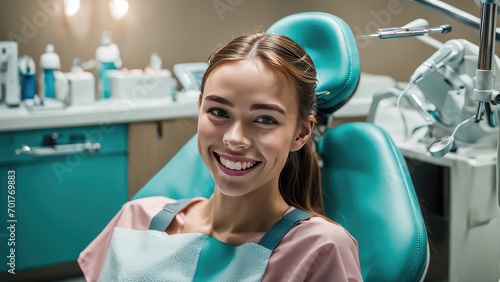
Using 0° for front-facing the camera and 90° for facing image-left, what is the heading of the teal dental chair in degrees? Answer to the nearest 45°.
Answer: approximately 45°

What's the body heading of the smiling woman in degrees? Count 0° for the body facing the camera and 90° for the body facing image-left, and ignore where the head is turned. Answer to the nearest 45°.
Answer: approximately 45°

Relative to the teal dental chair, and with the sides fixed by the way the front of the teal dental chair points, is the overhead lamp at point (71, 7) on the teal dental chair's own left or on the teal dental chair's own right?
on the teal dental chair's own right

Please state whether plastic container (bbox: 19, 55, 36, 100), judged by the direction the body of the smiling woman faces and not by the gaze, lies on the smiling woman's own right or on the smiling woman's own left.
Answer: on the smiling woman's own right

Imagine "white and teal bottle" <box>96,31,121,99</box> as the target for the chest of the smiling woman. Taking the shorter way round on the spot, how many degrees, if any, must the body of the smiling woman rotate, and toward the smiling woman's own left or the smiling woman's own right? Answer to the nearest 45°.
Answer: approximately 135° to the smiling woman's own right

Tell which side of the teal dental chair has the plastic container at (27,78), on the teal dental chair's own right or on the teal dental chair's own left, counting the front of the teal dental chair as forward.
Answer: on the teal dental chair's own right

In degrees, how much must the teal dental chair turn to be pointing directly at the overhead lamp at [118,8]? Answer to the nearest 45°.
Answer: approximately 90° to its right

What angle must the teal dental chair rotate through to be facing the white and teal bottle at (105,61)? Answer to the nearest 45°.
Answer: approximately 90° to its right
